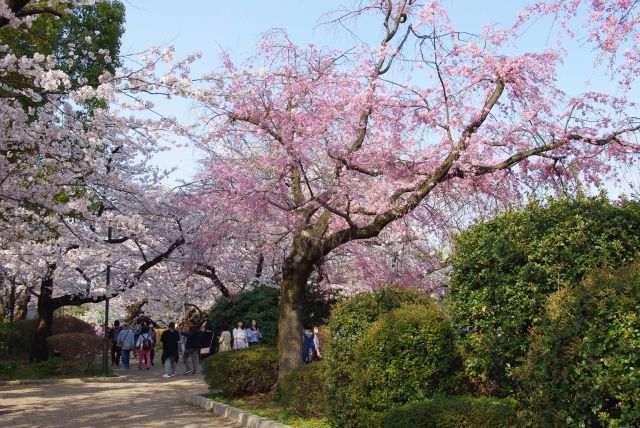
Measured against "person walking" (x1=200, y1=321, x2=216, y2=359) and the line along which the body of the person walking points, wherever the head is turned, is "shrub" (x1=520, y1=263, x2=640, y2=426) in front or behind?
behind

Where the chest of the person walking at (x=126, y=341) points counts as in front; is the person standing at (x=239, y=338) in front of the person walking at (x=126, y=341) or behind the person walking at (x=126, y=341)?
behind

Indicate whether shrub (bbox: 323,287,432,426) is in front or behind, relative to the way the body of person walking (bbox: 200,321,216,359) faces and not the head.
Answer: behind

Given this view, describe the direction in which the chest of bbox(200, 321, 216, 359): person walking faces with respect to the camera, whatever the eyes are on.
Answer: away from the camera
